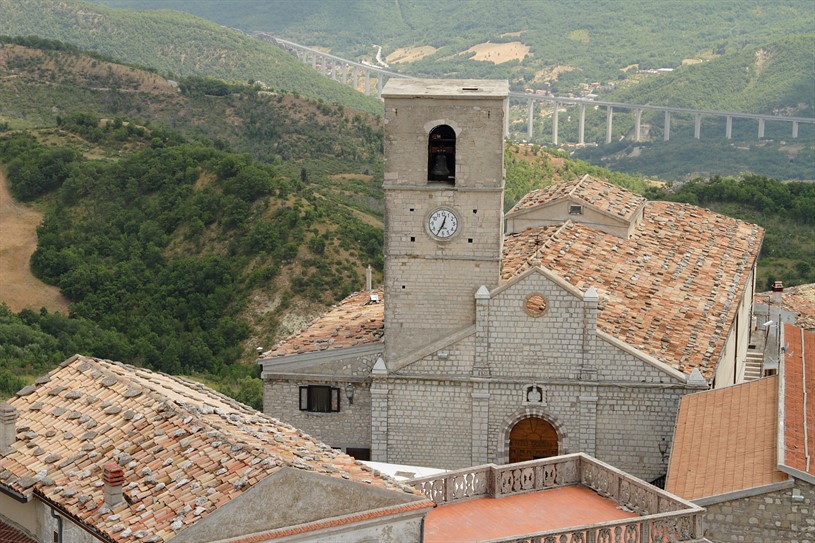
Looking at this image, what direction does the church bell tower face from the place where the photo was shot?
facing the viewer

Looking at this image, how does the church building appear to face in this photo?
toward the camera
